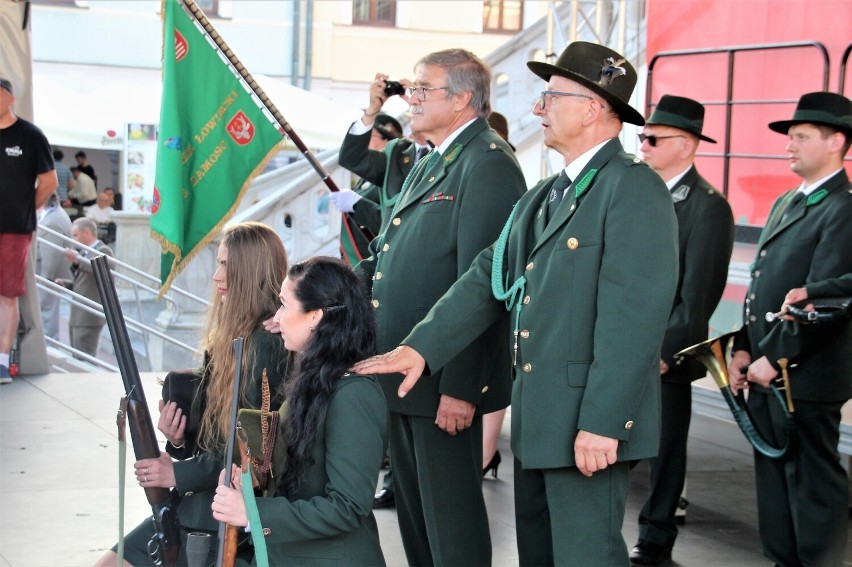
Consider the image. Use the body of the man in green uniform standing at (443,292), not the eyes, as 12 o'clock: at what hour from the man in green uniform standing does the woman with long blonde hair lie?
The woman with long blonde hair is roughly at 12 o'clock from the man in green uniform standing.

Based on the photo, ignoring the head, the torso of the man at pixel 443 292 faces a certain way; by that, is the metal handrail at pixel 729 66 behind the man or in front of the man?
behind

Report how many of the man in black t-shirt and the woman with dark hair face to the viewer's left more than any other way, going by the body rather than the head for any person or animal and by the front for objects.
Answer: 1

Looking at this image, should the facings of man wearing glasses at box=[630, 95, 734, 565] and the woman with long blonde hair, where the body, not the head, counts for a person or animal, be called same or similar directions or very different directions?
same or similar directions

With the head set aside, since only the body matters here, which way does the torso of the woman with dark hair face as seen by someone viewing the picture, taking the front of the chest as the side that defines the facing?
to the viewer's left

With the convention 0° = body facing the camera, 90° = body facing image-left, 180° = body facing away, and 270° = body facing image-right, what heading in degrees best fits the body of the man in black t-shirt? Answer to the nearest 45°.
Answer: approximately 0°

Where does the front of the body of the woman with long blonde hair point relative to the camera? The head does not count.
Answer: to the viewer's left

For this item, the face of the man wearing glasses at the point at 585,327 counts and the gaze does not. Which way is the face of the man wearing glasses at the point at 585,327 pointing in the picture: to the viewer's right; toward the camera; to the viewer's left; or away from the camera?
to the viewer's left

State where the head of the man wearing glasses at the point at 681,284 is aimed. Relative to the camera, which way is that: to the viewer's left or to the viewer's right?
to the viewer's left

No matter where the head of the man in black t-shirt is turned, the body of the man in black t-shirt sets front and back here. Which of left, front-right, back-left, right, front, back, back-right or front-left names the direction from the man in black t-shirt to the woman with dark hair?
front
